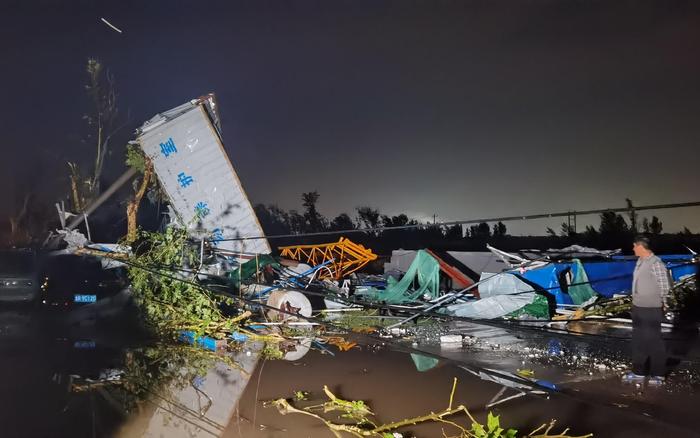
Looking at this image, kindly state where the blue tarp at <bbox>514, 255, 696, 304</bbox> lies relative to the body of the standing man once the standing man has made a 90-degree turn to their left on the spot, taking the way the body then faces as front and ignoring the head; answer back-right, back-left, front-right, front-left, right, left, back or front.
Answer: back-left

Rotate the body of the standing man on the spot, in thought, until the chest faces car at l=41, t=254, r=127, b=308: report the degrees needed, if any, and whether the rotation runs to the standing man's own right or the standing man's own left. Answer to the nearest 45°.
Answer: approximately 45° to the standing man's own right

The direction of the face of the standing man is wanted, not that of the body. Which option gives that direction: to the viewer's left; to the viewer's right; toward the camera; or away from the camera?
to the viewer's left

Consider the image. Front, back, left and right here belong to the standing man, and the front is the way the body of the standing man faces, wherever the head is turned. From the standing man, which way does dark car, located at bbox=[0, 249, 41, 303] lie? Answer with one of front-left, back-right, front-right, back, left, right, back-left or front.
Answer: front-right

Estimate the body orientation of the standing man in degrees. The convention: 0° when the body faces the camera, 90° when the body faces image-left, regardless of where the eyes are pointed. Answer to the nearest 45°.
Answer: approximately 45°

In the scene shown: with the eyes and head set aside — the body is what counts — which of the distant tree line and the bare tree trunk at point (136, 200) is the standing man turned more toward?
the bare tree trunk

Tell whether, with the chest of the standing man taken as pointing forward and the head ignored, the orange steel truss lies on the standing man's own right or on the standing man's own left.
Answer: on the standing man's own right

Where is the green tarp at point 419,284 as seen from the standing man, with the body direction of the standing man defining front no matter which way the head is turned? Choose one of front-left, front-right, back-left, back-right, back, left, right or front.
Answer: right

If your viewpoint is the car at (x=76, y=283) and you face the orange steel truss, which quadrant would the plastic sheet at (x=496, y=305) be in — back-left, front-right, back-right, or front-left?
front-right

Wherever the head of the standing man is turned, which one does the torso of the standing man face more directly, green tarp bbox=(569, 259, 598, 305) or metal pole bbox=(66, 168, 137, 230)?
the metal pole

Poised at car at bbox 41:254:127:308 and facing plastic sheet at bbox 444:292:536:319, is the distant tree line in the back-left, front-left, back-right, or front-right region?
front-left

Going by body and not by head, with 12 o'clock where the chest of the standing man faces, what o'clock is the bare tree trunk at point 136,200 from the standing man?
The bare tree trunk is roughly at 2 o'clock from the standing man.

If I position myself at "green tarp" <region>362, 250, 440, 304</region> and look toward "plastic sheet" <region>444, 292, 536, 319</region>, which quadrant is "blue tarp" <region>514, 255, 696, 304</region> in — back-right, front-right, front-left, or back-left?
front-left

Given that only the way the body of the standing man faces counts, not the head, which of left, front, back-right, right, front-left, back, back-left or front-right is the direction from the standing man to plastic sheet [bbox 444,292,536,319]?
right
